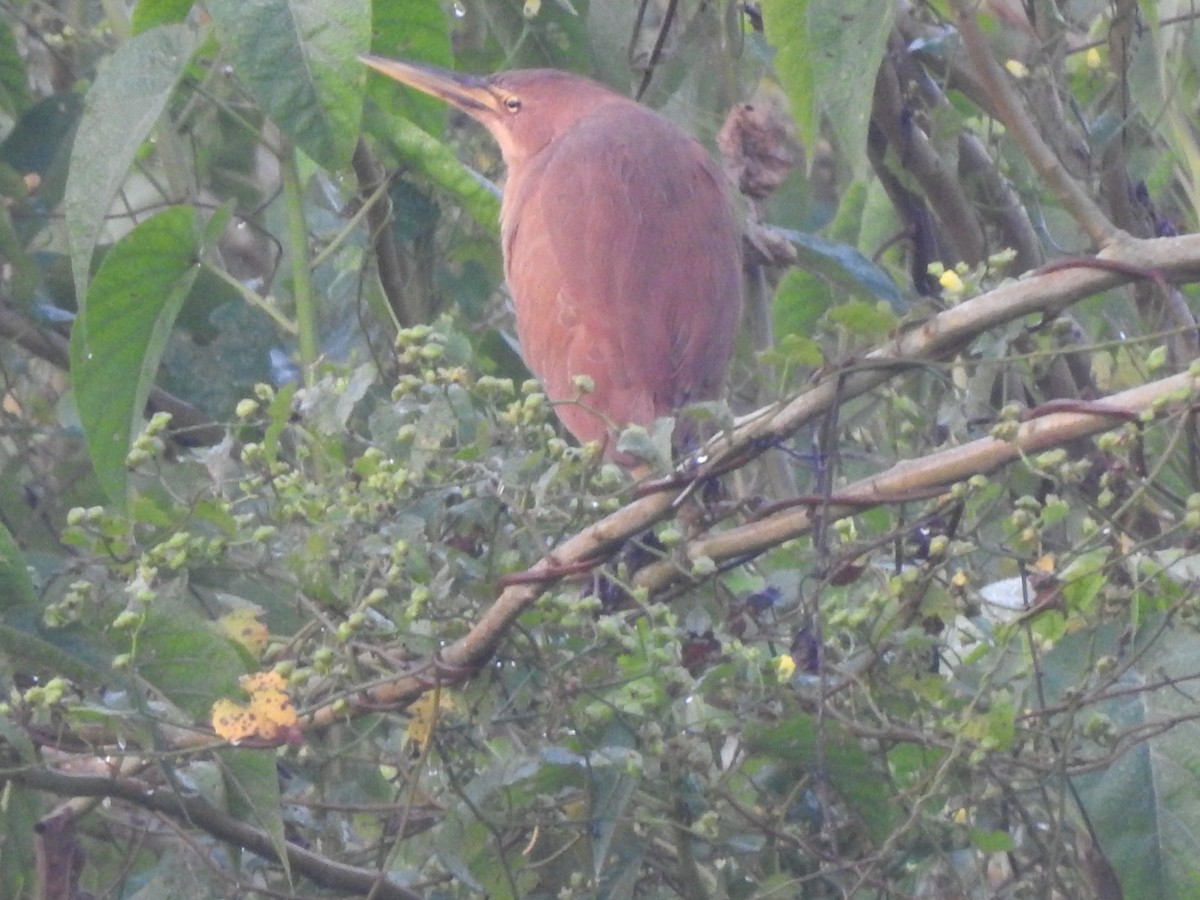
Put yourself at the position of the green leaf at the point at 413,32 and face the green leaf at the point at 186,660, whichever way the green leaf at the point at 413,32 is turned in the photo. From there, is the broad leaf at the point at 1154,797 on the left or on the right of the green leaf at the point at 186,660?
left

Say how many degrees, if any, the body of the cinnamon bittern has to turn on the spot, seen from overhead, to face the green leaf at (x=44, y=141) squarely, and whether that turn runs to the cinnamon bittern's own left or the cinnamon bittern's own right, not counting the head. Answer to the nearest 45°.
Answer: approximately 45° to the cinnamon bittern's own left

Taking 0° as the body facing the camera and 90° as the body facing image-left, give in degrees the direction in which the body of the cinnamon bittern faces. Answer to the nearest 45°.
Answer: approximately 135°

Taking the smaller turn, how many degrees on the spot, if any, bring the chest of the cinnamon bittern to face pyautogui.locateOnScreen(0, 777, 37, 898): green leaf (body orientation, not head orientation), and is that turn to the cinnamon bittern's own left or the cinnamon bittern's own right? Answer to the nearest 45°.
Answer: approximately 90° to the cinnamon bittern's own left

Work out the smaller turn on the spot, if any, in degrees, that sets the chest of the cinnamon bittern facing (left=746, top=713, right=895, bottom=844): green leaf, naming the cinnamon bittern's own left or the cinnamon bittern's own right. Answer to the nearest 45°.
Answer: approximately 135° to the cinnamon bittern's own right

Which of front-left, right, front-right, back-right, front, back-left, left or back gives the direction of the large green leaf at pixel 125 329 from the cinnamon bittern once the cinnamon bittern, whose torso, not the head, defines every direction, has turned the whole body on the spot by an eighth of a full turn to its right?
back-left
